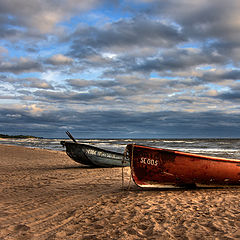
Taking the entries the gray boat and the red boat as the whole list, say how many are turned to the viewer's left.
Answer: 2

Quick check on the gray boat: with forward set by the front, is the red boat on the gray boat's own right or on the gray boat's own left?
on the gray boat's own left

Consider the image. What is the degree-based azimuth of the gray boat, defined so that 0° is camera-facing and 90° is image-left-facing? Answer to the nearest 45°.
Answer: approximately 90°

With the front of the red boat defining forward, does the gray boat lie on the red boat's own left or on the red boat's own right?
on the red boat's own right

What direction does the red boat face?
to the viewer's left
